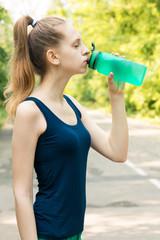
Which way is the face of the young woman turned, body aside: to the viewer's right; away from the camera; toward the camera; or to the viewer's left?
to the viewer's right

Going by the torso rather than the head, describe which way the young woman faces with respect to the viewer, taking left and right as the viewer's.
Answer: facing the viewer and to the right of the viewer
